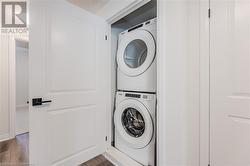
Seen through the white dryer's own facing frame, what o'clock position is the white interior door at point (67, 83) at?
The white interior door is roughly at 1 o'clock from the white dryer.

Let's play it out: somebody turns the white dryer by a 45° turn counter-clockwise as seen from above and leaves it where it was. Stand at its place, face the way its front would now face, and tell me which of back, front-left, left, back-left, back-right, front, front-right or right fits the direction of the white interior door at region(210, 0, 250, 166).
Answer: front-left

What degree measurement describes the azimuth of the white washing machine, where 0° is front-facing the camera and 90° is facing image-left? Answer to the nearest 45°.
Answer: approximately 45°

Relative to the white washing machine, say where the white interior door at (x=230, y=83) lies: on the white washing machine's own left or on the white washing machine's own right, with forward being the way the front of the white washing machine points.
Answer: on the white washing machine's own left

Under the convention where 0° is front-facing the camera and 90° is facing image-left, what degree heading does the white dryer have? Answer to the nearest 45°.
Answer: approximately 45°

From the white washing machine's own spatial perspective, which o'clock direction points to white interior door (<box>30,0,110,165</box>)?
The white interior door is roughly at 1 o'clock from the white washing machine.
